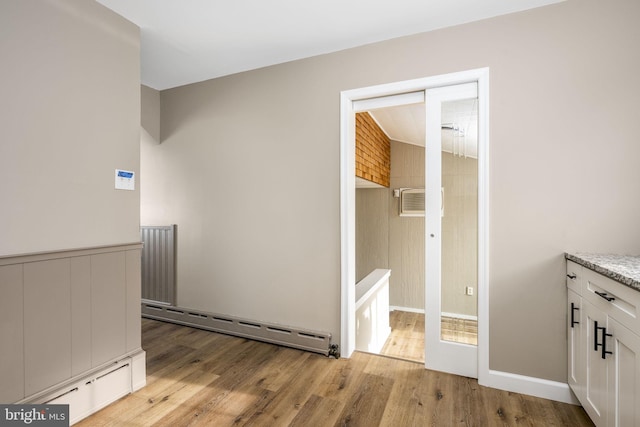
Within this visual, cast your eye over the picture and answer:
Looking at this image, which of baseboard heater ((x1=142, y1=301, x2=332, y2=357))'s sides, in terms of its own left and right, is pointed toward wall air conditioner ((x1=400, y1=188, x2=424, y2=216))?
back

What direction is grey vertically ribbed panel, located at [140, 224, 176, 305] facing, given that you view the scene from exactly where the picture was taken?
facing the viewer and to the left of the viewer

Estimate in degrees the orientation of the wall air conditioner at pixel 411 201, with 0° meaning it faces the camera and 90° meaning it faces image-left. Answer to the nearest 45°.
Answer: approximately 0°

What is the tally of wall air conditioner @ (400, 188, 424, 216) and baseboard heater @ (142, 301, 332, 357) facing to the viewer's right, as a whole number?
0

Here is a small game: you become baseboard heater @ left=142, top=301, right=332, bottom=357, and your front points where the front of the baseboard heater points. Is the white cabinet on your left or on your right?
on your left

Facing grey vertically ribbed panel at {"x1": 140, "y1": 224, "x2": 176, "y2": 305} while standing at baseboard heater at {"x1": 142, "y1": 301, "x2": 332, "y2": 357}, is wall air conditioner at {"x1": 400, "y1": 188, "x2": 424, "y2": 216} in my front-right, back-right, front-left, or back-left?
back-right

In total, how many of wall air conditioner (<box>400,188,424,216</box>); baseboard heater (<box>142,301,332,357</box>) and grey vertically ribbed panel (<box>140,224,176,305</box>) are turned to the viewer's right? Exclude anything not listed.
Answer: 0

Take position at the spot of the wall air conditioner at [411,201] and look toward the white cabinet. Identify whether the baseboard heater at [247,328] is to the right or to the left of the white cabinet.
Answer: right

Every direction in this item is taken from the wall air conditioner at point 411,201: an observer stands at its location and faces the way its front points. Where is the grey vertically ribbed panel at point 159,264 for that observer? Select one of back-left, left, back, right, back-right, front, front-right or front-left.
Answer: front-right
